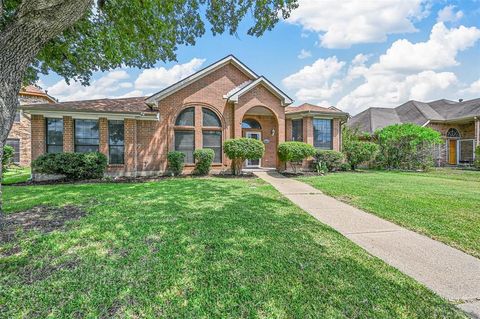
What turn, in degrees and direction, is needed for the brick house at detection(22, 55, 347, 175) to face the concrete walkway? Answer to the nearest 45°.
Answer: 0° — it already faces it

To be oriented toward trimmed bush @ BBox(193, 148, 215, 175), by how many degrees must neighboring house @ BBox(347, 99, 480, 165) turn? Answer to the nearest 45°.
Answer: approximately 45° to its right

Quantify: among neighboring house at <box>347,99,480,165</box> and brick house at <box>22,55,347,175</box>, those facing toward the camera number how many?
2

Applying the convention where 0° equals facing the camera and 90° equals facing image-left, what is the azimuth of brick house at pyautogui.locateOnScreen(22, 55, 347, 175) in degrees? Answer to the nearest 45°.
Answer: approximately 0°

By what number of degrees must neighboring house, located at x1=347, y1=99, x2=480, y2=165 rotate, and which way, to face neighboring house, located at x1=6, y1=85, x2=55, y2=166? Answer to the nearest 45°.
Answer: approximately 45° to its right

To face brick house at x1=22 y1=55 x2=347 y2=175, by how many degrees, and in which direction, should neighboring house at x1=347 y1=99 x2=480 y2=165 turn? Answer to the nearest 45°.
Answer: approximately 45° to its right

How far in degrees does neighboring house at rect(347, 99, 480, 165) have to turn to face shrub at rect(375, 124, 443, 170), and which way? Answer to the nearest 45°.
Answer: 0° — it already faces it

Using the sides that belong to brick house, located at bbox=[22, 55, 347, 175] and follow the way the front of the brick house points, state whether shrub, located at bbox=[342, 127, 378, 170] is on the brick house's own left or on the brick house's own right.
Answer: on the brick house's own left

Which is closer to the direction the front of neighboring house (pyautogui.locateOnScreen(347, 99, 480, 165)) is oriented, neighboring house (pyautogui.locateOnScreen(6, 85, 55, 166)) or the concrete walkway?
the concrete walkway
